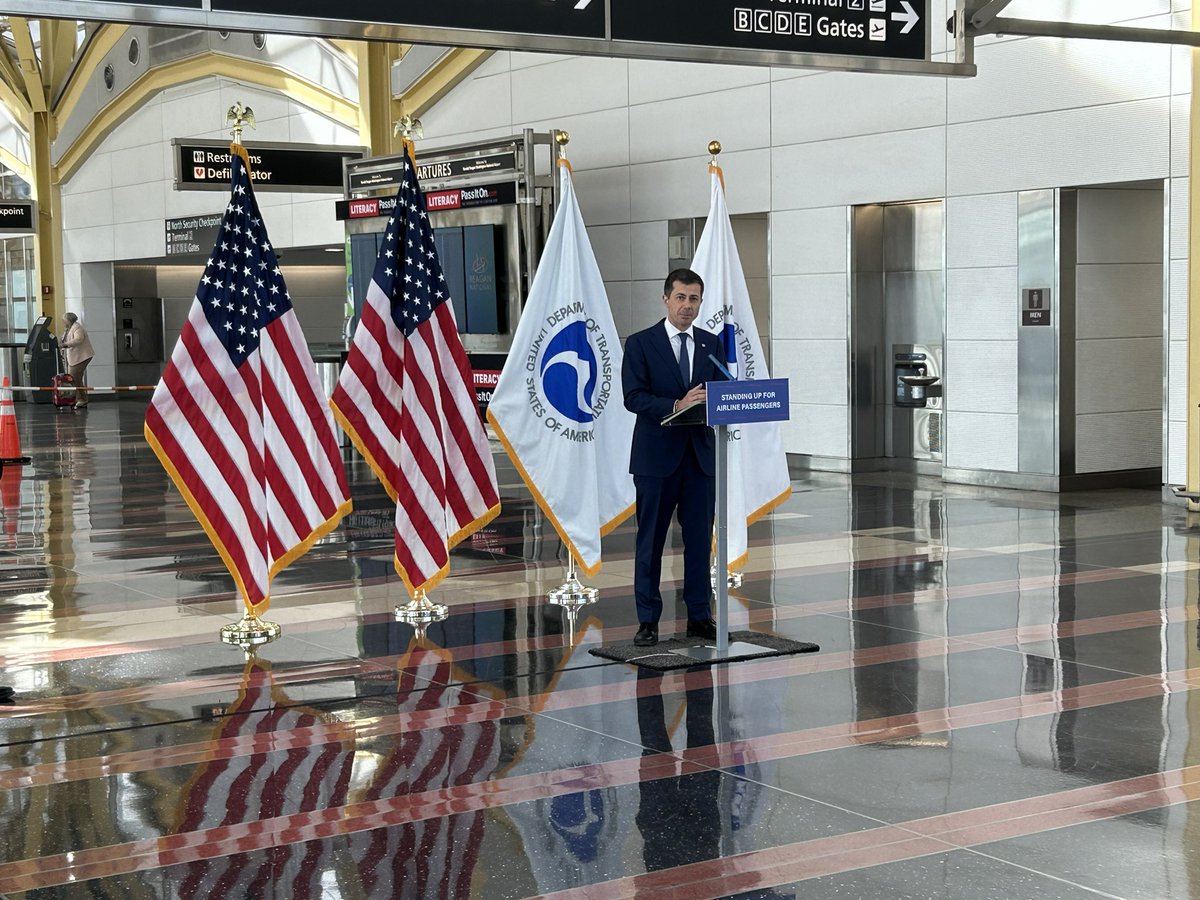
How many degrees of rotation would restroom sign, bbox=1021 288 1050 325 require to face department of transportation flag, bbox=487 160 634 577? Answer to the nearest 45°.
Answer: approximately 45° to its right

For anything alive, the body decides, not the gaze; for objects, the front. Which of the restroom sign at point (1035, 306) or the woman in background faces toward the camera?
the restroom sign

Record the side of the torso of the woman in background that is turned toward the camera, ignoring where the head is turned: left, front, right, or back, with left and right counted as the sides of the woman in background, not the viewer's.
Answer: left

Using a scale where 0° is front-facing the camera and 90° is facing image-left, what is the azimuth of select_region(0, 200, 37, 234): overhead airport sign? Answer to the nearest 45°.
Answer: approximately 0°

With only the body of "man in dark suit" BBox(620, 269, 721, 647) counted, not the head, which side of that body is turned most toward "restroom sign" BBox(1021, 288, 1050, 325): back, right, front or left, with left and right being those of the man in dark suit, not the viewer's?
left

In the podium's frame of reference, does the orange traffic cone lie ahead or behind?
behind

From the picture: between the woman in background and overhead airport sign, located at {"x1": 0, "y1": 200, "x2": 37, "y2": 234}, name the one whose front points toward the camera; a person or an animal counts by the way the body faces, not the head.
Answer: the overhead airport sign

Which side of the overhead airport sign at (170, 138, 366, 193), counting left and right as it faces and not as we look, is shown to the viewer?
front

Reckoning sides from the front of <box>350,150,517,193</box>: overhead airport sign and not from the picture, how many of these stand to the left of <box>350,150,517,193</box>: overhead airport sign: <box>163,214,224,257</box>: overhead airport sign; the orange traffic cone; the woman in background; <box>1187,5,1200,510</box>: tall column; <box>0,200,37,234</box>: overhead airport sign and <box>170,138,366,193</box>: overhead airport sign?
1

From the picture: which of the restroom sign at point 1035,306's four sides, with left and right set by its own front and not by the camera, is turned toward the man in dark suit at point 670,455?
front

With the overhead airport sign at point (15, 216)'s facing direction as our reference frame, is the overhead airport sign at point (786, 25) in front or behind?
in front

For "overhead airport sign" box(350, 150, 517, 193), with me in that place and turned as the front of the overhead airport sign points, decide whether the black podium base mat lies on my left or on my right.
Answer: on my left

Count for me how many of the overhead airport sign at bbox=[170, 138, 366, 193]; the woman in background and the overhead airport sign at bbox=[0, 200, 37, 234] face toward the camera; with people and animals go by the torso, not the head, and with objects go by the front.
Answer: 2

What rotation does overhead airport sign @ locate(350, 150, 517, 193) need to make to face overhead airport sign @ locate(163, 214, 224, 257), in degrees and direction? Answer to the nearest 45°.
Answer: approximately 90° to its right
